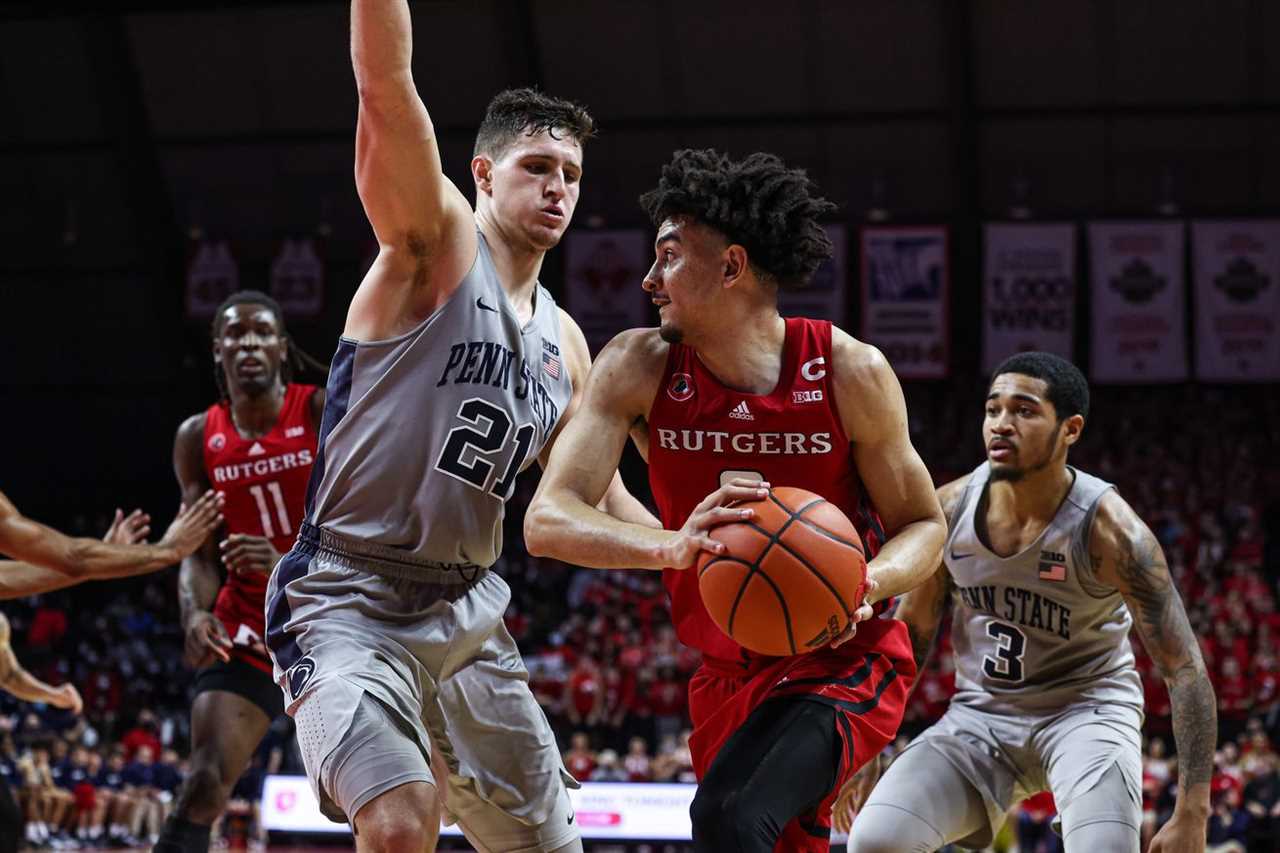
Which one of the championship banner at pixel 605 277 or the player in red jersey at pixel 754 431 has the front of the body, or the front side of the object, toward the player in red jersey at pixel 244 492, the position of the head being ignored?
the championship banner

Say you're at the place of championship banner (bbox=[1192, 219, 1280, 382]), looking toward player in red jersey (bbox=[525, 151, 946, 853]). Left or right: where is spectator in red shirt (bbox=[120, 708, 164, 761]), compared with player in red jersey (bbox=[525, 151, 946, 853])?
right

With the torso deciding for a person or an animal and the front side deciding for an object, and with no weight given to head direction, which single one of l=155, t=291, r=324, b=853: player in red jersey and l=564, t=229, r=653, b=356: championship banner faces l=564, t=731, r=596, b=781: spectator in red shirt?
the championship banner

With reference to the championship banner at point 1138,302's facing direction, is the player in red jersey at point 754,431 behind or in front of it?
in front

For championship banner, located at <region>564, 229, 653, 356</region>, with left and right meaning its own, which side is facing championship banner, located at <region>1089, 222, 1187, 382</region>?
left

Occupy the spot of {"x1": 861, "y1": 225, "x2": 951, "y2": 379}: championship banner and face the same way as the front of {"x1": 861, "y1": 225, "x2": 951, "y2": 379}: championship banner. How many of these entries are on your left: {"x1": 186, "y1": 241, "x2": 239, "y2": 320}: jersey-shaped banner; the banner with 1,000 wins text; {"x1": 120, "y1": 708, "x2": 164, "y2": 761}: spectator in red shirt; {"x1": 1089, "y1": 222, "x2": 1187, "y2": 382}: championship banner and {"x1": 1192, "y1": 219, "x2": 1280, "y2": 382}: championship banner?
3

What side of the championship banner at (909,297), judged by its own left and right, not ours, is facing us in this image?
front

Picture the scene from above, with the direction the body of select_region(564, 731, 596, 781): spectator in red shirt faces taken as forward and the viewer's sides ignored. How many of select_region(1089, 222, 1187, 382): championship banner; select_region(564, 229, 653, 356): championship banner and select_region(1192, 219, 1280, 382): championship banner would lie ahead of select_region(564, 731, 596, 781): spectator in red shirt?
0

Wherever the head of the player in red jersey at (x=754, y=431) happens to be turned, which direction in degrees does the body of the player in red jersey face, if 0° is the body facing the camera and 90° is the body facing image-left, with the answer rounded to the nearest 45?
approximately 0°

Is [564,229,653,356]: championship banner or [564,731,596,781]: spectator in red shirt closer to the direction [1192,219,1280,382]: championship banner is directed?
the spectator in red shirt

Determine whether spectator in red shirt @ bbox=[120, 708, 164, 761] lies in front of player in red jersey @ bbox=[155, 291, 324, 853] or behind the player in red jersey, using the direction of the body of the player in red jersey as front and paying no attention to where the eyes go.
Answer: behind

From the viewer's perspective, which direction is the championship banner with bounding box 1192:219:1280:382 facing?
toward the camera

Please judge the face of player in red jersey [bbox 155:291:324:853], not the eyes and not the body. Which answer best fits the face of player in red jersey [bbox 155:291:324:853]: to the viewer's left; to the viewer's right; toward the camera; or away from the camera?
toward the camera

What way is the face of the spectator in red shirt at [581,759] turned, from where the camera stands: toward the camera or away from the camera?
toward the camera

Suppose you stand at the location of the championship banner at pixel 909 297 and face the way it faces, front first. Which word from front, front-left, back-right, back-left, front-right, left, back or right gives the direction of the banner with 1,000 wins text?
left

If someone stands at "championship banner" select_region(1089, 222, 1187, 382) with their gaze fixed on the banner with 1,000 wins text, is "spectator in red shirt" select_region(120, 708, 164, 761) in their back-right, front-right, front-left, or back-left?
front-left

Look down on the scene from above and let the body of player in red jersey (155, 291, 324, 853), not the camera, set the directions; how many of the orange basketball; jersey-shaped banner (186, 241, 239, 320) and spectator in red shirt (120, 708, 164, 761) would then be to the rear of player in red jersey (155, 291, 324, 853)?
2

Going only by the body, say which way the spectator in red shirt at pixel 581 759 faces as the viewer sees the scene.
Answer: toward the camera

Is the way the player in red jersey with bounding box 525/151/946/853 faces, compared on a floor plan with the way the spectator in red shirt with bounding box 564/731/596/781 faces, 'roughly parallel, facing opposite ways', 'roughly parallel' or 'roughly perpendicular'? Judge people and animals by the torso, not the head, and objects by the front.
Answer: roughly parallel

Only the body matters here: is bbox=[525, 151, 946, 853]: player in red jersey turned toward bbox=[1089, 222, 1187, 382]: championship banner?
no

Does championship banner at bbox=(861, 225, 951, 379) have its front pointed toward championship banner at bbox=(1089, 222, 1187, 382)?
no

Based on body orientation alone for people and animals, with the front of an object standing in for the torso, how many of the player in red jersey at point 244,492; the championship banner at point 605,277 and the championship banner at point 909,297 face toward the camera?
3
